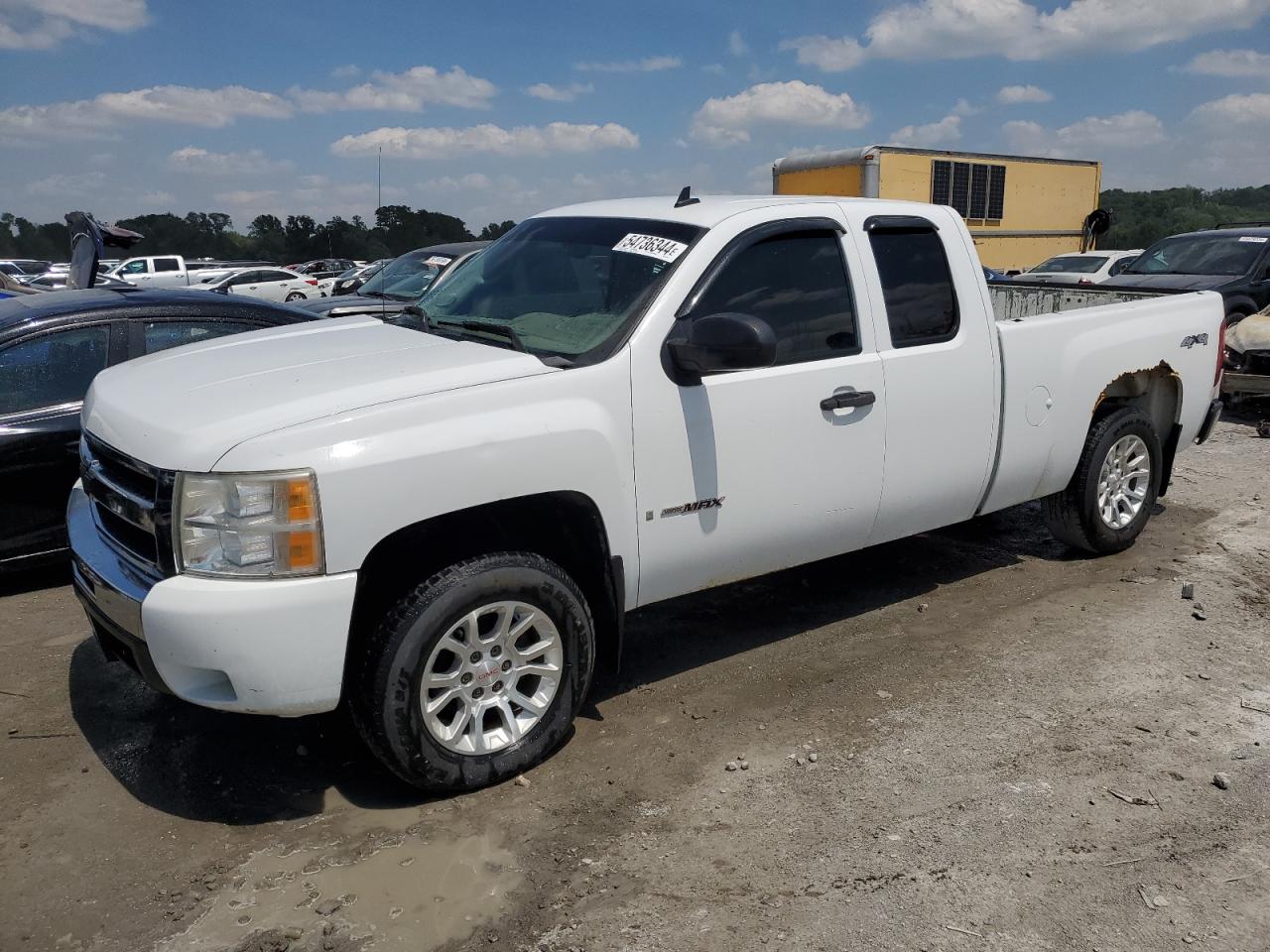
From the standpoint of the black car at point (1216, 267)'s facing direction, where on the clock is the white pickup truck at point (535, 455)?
The white pickup truck is roughly at 11 o'clock from the black car.

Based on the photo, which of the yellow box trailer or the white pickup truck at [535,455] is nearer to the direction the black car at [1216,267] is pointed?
the white pickup truck

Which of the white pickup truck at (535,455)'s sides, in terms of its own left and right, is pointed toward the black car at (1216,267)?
back

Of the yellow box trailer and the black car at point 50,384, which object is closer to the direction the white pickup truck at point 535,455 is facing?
the black car

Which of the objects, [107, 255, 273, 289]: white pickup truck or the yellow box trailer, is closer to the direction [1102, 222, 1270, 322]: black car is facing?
the white pickup truck

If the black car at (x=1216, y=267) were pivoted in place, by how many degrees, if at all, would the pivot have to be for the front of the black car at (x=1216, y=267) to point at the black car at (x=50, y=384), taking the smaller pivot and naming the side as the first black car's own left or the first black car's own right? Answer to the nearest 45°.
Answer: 0° — it already faces it

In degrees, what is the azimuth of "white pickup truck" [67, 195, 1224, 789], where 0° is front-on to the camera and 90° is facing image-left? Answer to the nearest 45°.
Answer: approximately 45°

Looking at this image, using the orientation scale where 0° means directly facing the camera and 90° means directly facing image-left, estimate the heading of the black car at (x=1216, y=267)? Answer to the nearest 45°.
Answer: approximately 45°
